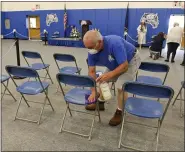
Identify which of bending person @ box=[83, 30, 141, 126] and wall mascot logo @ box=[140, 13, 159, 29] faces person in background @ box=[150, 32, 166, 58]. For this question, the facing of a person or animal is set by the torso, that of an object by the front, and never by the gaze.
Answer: the wall mascot logo

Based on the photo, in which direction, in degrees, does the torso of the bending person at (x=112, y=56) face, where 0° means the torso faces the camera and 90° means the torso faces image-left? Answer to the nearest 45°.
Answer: approximately 45°

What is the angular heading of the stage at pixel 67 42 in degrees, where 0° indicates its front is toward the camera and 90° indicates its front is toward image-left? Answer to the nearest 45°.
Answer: approximately 0°

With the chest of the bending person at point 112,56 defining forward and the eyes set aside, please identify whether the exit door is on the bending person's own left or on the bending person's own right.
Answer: on the bending person's own right

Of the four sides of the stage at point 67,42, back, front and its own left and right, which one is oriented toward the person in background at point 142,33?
left

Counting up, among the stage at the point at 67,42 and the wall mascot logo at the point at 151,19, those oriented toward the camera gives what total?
2
